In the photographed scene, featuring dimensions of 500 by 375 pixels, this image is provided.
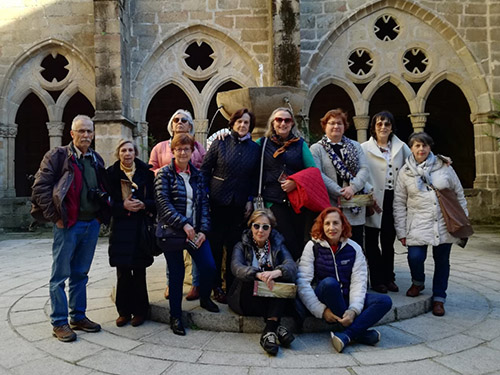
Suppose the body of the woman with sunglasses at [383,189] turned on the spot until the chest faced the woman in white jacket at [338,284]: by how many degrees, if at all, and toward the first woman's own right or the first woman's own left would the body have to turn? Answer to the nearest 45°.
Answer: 0° — they already face them

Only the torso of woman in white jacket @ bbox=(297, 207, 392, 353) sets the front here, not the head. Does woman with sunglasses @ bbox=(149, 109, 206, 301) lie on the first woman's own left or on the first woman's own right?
on the first woman's own right

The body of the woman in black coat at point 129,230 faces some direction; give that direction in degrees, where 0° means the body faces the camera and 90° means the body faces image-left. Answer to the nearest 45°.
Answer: approximately 0°

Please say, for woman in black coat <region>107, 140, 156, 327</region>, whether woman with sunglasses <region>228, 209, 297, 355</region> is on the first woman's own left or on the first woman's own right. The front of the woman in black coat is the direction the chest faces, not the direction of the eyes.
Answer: on the first woman's own left

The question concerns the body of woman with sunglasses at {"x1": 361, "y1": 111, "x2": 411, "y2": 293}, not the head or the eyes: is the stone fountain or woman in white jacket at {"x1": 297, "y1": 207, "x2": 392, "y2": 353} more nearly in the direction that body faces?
the woman in white jacket

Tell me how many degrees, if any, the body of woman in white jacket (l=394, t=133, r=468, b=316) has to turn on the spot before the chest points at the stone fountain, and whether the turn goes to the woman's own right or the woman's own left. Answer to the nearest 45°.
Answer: approximately 90° to the woman's own right

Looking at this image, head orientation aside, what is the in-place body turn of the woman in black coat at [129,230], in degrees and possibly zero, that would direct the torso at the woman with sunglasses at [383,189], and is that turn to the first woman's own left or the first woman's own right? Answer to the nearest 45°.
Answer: approximately 90° to the first woman's own left

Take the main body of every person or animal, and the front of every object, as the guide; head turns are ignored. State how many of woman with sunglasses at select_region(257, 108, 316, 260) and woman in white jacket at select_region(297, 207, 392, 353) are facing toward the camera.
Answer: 2
